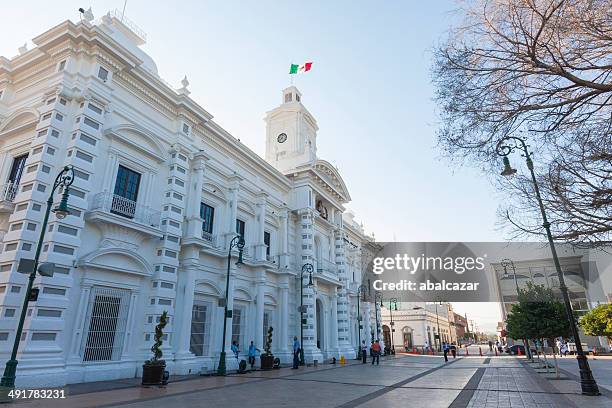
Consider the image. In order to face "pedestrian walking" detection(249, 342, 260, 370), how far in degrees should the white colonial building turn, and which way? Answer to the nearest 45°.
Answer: approximately 45° to its right

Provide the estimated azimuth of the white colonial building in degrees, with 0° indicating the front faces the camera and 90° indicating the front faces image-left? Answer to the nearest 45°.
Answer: approximately 315°

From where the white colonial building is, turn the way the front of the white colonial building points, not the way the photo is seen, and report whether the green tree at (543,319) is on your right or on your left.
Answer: on your left

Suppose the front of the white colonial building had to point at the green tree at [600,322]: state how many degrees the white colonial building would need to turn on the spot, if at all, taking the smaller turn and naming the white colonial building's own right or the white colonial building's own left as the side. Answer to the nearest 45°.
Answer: approximately 45° to the white colonial building's own left
